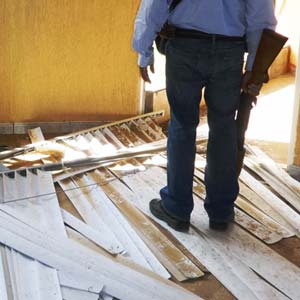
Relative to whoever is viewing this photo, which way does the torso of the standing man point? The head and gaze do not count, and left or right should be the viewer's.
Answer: facing away from the viewer

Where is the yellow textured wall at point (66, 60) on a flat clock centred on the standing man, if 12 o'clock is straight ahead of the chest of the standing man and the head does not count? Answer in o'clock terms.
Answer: The yellow textured wall is roughly at 11 o'clock from the standing man.

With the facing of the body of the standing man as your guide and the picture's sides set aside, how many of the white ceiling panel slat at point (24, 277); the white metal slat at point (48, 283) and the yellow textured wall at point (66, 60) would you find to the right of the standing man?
0

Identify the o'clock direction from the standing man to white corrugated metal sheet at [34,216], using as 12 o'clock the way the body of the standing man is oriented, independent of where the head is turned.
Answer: The white corrugated metal sheet is roughly at 9 o'clock from the standing man.

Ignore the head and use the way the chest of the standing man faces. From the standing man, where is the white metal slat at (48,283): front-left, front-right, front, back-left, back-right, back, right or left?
back-left

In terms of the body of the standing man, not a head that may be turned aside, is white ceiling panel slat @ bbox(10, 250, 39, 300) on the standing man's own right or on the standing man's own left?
on the standing man's own left

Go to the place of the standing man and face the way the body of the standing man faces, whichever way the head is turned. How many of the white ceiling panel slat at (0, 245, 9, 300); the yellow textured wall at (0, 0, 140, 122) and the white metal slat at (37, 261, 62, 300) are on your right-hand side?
0
